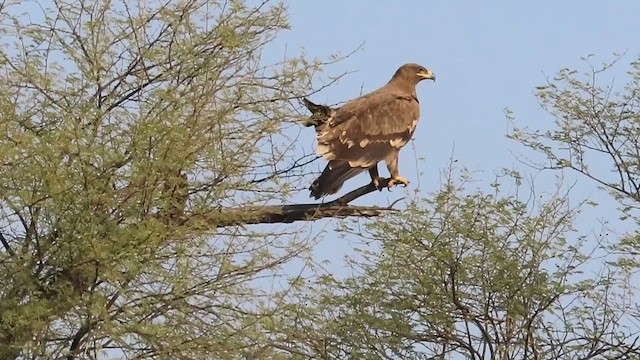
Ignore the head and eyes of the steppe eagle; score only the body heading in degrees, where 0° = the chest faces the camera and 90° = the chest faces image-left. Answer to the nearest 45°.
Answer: approximately 270°
